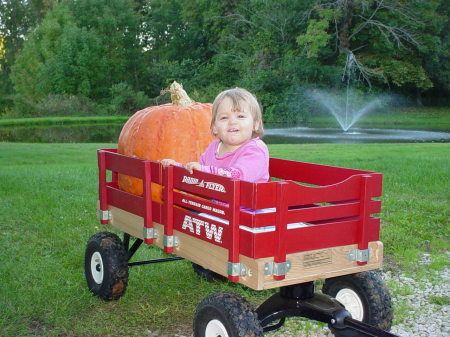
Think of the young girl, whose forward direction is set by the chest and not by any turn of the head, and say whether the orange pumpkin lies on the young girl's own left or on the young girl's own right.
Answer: on the young girl's own right

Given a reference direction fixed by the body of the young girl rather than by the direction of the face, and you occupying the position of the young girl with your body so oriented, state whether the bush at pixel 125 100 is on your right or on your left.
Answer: on your right

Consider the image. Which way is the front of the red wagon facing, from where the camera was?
facing the viewer and to the right of the viewer

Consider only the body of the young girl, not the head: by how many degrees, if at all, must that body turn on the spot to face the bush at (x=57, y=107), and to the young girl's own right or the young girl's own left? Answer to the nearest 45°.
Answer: approximately 135° to the young girl's own right

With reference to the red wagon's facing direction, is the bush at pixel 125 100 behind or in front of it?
behind

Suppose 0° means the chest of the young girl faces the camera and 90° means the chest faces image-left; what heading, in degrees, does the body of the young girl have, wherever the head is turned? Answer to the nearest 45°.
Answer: approximately 45°
